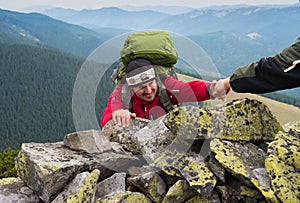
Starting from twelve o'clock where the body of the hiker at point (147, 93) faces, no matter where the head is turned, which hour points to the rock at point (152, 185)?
The rock is roughly at 12 o'clock from the hiker.

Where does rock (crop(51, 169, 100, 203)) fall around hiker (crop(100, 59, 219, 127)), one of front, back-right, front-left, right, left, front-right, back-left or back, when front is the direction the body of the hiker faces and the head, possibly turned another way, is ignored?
front-right

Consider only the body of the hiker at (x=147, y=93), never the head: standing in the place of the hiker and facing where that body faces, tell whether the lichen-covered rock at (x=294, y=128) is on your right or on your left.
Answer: on your left

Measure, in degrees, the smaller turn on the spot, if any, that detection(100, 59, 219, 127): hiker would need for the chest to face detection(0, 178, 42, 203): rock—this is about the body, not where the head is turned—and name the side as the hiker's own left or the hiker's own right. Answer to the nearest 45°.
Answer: approximately 90° to the hiker's own right

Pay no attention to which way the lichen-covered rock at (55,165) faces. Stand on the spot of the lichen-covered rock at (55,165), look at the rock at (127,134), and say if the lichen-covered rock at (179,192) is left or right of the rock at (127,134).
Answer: right

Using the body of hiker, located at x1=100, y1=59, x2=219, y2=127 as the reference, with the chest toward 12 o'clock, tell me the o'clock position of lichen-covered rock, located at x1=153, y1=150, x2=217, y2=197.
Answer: The lichen-covered rock is roughly at 11 o'clock from the hiker.

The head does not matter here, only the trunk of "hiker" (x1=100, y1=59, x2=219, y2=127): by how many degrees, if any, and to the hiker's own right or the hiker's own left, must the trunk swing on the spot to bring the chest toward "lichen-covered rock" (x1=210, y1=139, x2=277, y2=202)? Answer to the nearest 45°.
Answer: approximately 45° to the hiker's own left

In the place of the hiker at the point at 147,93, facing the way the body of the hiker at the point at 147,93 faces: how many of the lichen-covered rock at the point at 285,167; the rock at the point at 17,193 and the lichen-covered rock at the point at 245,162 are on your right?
1

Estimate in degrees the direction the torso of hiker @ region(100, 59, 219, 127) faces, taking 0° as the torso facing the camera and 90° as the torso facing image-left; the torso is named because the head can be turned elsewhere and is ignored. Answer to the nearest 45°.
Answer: approximately 0°

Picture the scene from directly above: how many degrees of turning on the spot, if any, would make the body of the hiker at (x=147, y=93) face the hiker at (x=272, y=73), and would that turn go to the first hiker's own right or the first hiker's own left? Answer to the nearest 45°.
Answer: approximately 45° to the first hiker's own left

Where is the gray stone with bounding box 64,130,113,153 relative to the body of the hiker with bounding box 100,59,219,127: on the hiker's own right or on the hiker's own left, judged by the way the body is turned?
on the hiker's own right
